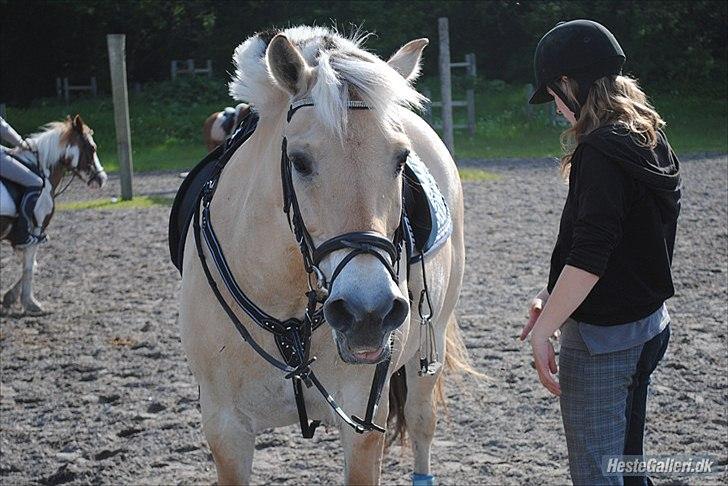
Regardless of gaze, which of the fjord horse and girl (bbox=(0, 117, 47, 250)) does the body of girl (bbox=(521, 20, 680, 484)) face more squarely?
the fjord horse

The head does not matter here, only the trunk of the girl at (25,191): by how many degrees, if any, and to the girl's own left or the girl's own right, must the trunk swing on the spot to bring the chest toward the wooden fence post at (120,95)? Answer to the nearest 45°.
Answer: approximately 90° to the girl's own left

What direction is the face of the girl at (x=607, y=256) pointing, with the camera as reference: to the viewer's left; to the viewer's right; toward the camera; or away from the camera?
to the viewer's left

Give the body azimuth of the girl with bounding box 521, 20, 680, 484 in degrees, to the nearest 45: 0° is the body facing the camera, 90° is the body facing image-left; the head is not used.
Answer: approximately 90°

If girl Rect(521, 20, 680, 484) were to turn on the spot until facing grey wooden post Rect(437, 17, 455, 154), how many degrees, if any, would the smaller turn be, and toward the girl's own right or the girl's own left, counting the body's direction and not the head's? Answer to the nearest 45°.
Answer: approximately 90° to the girl's own right

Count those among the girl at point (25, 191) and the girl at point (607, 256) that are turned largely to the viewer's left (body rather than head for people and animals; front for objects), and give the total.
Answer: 1

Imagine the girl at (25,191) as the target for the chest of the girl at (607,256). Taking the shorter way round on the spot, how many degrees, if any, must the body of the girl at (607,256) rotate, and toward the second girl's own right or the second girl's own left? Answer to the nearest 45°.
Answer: approximately 45° to the second girl's own right

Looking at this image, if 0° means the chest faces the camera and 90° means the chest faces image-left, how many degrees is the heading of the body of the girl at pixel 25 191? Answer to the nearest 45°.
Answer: approximately 270°

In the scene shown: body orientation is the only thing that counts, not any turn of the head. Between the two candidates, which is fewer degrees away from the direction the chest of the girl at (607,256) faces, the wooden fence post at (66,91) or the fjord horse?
the fjord horse

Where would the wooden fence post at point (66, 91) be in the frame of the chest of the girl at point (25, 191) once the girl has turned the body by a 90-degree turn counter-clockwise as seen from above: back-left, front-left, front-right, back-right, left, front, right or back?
front
